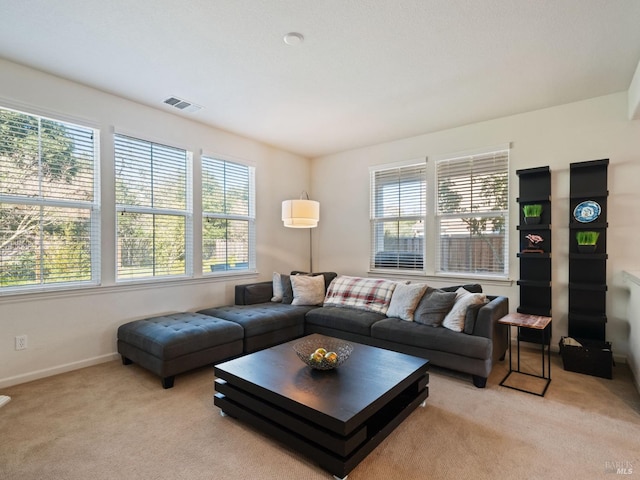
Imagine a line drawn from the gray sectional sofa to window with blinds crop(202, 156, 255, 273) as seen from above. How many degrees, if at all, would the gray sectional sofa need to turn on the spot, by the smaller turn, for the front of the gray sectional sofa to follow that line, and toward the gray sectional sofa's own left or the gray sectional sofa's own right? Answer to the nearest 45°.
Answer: approximately 90° to the gray sectional sofa's own right

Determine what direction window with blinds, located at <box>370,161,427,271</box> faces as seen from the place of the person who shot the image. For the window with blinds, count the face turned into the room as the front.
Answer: facing the viewer and to the left of the viewer

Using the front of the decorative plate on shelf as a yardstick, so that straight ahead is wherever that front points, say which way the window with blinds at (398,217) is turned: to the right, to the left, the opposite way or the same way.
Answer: the same way

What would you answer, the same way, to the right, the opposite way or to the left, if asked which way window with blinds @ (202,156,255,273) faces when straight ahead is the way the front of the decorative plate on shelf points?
to the left

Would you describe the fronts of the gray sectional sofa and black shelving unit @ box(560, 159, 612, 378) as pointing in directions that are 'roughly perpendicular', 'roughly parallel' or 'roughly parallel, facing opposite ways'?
roughly parallel

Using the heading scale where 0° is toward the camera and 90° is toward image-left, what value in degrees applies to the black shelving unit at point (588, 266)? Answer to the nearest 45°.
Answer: approximately 0°

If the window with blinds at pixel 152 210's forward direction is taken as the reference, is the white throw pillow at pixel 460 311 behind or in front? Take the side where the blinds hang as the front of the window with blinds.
in front

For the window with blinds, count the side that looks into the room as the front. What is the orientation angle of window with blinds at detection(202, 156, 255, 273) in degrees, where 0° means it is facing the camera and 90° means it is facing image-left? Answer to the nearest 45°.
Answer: approximately 315°

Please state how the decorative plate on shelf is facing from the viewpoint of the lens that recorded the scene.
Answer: facing the viewer

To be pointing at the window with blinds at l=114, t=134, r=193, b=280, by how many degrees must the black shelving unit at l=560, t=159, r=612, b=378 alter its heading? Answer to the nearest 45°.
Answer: approximately 45° to its right

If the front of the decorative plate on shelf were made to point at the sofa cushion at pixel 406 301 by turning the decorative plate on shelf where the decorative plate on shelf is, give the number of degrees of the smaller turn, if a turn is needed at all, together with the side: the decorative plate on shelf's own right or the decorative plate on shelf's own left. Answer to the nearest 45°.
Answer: approximately 45° to the decorative plate on shelf's own right

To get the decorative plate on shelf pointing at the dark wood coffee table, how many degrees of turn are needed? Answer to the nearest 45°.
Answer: approximately 45° to its right

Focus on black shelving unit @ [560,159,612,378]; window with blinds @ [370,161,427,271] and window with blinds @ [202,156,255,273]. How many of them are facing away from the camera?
0

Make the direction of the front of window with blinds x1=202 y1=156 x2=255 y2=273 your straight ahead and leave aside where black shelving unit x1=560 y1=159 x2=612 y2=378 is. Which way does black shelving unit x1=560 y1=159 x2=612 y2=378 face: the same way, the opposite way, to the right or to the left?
to the right

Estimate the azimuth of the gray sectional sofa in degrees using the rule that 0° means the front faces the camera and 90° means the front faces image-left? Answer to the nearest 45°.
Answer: approximately 45°

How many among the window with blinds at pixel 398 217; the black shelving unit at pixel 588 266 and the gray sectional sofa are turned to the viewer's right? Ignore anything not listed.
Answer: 0

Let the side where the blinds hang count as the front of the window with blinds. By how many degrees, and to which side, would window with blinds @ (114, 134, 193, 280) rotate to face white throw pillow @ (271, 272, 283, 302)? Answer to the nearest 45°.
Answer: approximately 45° to its left

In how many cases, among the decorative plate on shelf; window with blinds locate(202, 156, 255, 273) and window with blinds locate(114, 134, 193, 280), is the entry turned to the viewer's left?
0

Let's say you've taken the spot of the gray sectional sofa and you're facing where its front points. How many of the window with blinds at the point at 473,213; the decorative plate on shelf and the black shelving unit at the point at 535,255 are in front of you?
0
